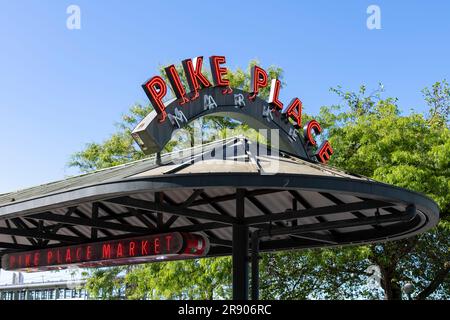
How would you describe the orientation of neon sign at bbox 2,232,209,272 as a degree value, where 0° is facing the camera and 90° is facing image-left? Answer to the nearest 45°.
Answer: approximately 45°

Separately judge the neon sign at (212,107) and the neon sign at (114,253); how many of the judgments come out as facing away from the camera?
0
